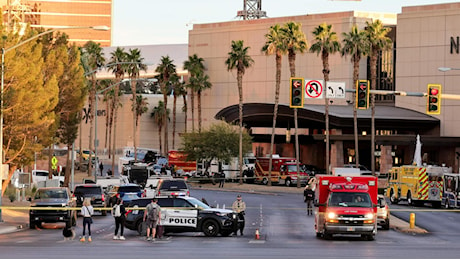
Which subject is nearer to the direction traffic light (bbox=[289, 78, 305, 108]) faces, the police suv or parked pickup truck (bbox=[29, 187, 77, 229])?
the police suv

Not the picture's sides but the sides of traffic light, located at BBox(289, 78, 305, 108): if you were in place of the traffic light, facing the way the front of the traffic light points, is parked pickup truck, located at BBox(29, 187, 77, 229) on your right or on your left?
on your right

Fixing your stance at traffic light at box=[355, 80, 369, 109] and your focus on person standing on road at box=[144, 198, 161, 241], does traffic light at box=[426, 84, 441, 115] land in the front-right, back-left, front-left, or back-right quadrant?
back-left

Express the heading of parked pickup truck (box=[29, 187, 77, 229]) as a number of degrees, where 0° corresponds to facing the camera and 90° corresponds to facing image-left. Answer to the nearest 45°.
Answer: approximately 0°

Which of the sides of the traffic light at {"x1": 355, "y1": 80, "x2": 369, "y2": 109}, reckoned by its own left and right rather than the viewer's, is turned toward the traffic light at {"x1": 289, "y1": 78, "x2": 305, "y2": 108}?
right

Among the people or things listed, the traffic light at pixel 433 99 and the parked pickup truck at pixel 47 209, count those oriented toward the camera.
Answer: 2
